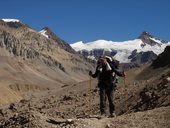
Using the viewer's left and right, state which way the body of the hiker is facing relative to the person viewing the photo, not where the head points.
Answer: facing the viewer
